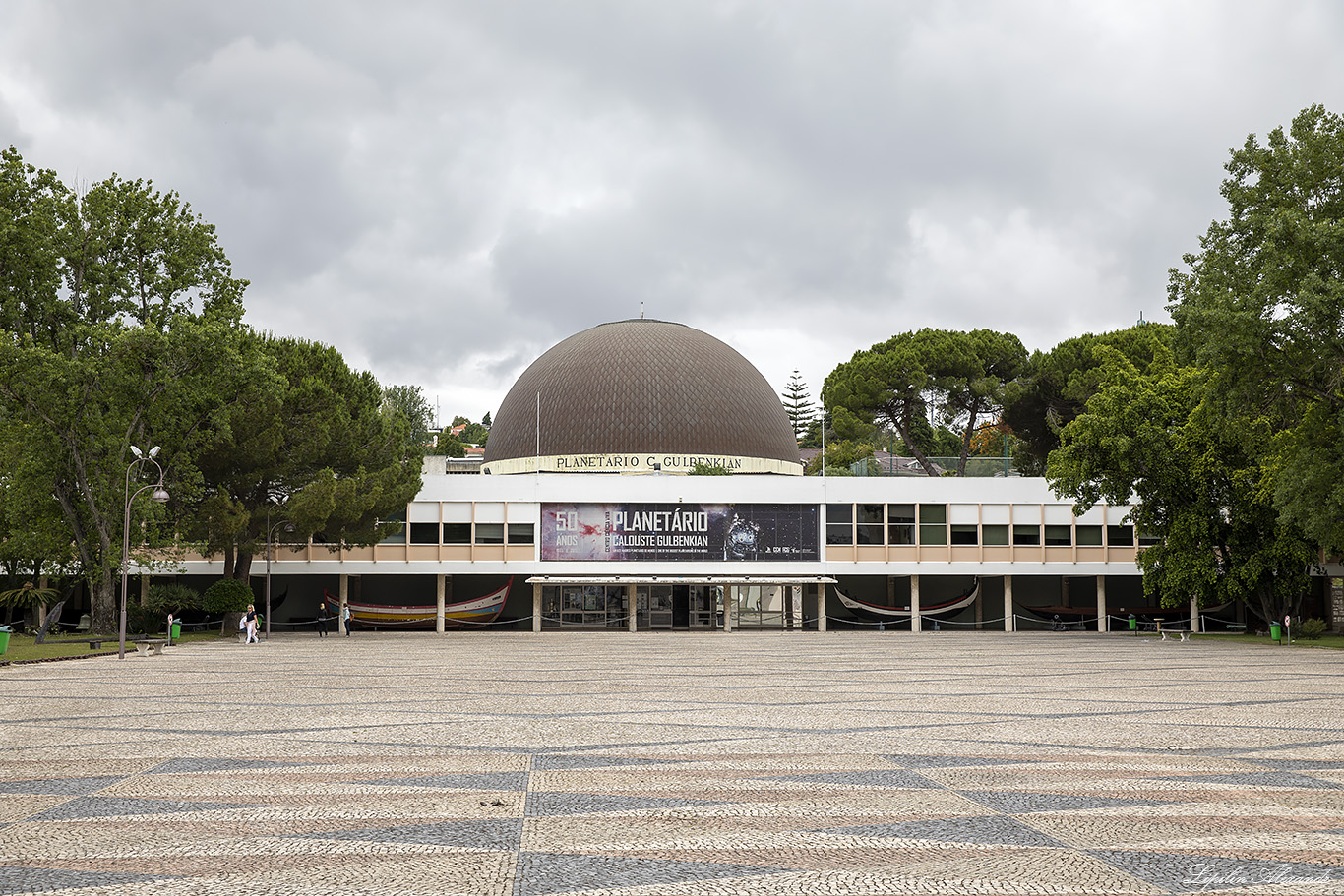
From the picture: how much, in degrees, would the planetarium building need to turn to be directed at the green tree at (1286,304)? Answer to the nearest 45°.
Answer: approximately 45° to its left

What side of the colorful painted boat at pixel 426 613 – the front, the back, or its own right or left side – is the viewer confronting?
right

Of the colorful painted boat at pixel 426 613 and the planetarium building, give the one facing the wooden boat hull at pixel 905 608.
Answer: the colorful painted boat

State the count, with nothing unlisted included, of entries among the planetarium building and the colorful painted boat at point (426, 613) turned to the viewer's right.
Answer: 1

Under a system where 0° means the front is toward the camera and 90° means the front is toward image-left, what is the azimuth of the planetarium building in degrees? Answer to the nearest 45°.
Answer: approximately 0°

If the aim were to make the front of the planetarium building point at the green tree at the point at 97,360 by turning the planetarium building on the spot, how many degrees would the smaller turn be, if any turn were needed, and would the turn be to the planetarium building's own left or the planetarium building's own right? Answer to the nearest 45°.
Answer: approximately 45° to the planetarium building's own right

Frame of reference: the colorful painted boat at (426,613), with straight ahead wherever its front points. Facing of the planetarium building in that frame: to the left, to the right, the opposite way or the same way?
to the right

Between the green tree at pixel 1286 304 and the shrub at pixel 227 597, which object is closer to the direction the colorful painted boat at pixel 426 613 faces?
the green tree

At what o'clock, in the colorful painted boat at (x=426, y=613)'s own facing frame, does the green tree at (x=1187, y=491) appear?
The green tree is roughly at 1 o'clock from the colorful painted boat.

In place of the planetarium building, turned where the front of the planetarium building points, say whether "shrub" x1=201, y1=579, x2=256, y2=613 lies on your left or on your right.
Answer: on your right

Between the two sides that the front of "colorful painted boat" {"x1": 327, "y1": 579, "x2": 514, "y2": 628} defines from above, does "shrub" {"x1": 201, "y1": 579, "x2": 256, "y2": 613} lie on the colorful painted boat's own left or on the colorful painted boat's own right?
on the colorful painted boat's own right
